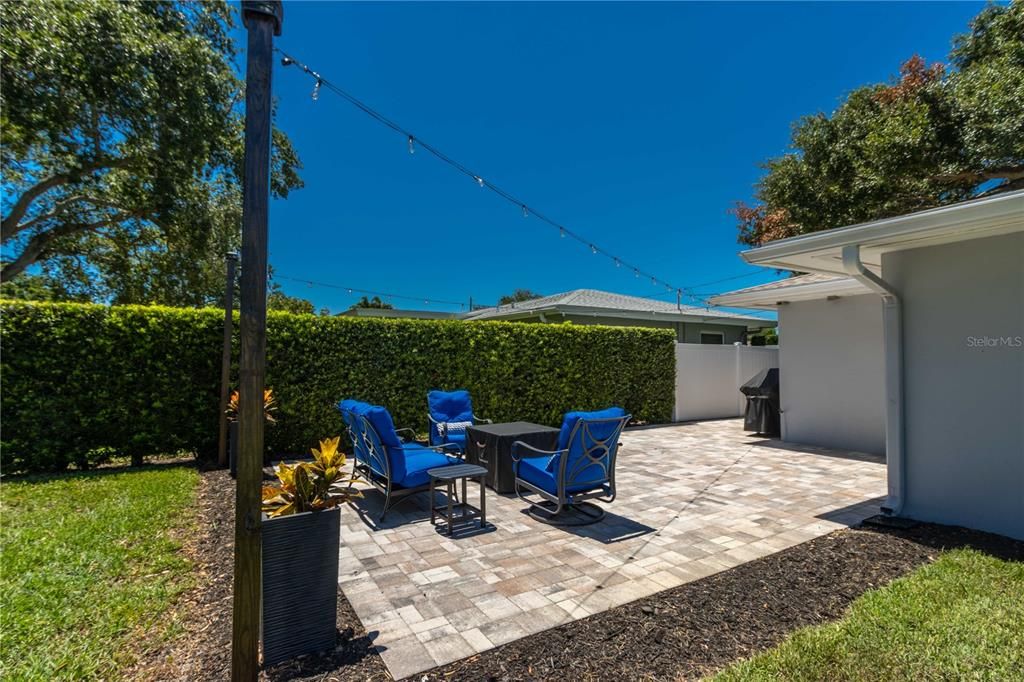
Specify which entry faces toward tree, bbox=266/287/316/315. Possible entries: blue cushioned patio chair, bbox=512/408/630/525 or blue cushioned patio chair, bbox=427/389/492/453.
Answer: blue cushioned patio chair, bbox=512/408/630/525

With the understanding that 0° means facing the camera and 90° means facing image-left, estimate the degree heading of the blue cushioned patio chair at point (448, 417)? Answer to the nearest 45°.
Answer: approximately 315°

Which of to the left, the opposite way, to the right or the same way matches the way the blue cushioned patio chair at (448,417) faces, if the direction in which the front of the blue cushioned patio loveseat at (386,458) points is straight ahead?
to the right

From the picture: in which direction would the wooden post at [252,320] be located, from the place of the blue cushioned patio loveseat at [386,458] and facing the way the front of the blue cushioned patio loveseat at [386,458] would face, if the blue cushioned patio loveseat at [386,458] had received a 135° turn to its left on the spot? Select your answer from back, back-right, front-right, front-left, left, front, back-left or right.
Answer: left

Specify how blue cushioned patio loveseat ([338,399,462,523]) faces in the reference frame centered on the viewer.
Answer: facing away from the viewer and to the right of the viewer

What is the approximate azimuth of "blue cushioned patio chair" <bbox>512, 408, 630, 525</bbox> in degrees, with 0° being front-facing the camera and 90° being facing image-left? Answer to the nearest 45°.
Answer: approximately 135°

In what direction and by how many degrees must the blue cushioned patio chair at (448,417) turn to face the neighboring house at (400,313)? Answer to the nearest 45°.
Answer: approximately 135° to its left

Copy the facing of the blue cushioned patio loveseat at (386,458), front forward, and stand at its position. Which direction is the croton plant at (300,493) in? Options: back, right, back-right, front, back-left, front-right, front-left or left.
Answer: back-right

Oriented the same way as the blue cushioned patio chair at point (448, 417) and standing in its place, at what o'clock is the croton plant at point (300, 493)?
The croton plant is roughly at 2 o'clock from the blue cushioned patio chair.

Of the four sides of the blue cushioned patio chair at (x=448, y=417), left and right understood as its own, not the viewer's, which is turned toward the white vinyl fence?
left
